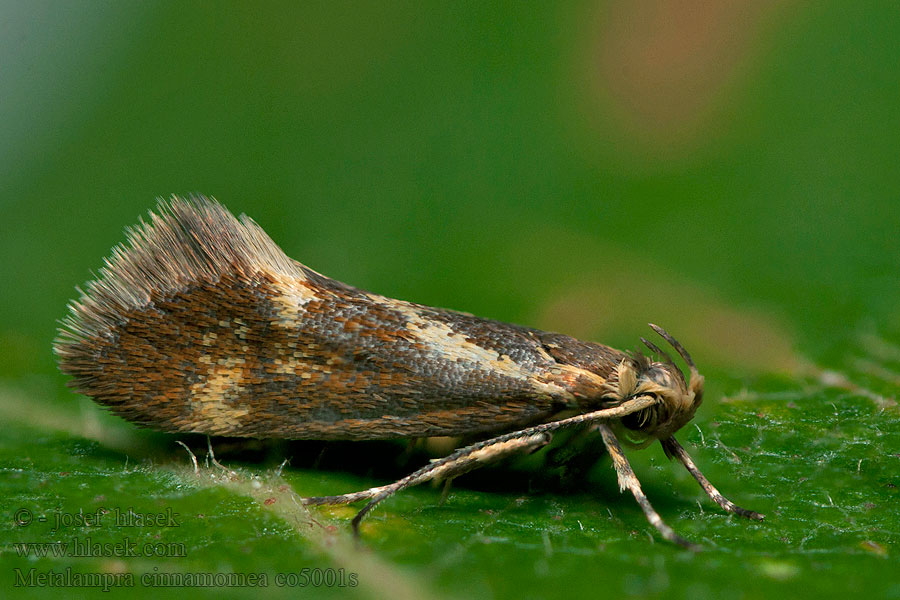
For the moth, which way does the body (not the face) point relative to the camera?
to the viewer's right
